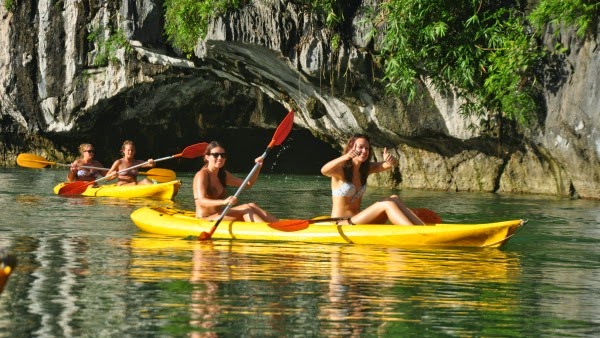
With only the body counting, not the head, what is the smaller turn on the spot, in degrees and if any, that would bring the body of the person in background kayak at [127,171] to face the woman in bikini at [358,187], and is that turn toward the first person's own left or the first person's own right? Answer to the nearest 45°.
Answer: approximately 45° to the first person's own right

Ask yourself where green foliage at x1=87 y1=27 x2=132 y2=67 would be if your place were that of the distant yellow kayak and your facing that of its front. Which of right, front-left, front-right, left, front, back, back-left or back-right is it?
back-left

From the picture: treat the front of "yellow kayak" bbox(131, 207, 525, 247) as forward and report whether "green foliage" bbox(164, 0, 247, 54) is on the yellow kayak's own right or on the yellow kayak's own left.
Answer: on the yellow kayak's own left

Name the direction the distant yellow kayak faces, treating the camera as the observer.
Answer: facing the viewer and to the right of the viewer

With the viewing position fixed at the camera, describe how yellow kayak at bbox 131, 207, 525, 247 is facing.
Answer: facing to the right of the viewer

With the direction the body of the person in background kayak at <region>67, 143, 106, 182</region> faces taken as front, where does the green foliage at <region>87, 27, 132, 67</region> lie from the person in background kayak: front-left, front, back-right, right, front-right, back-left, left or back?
back-left

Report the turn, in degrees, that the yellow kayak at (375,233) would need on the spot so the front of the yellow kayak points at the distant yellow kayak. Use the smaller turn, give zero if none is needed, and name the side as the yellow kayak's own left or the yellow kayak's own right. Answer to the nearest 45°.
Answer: approximately 135° to the yellow kayak's own left

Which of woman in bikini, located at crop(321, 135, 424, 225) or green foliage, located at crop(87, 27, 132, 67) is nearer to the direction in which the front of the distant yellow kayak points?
the woman in bikini

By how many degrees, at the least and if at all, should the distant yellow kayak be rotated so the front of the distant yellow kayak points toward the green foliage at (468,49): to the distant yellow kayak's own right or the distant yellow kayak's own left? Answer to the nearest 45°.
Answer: approximately 45° to the distant yellow kayak's own left
